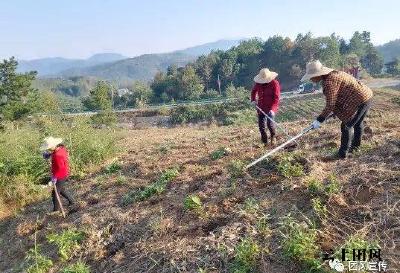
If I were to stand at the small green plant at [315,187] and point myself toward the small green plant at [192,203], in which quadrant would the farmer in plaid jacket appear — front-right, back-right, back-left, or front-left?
back-right

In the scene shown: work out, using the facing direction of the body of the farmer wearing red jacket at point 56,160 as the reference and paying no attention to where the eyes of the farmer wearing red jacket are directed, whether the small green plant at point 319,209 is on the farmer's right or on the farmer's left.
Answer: on the farmer's left

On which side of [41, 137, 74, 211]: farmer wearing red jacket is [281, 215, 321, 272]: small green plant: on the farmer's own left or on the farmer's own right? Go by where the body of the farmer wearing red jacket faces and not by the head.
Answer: on the farmer's own left

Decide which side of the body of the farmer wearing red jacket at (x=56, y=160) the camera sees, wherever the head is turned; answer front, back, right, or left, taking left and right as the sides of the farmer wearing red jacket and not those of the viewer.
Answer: left

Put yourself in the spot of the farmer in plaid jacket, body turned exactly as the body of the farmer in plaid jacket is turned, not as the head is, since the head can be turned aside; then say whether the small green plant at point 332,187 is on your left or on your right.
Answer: on your left

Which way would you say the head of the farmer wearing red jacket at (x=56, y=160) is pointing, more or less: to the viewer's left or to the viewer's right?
to the viewer's left

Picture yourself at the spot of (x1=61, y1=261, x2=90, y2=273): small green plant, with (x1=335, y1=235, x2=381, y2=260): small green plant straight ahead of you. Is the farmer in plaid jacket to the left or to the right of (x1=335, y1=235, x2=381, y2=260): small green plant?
left

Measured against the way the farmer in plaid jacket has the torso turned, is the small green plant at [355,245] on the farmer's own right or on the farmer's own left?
on the farmer's own left

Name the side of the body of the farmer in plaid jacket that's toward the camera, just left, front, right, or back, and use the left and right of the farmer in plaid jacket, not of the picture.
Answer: left

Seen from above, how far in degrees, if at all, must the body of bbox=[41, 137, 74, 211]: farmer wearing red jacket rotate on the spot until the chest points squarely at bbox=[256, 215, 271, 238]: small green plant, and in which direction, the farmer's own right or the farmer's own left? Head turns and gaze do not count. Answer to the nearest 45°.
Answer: approximately 135° to the farmer's own left

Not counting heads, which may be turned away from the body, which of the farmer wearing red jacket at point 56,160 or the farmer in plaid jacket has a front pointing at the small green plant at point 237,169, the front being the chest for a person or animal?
the farmer in plaid jacket
